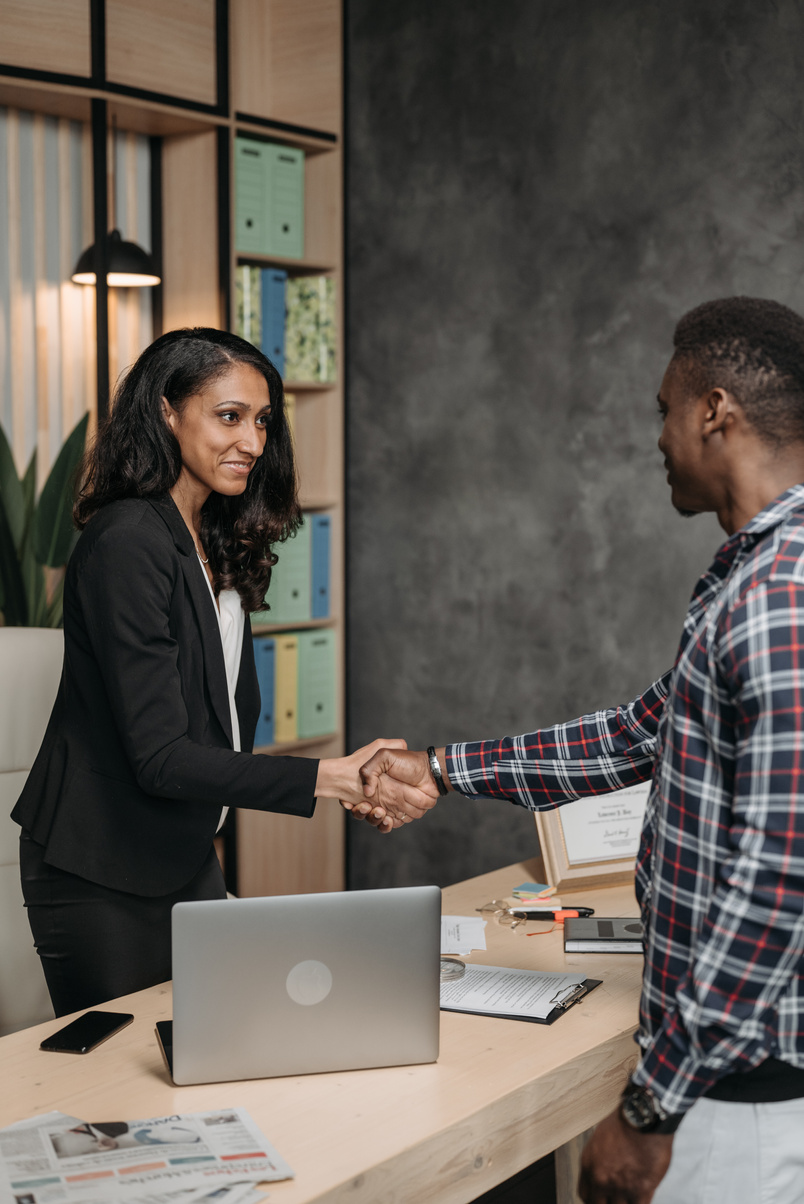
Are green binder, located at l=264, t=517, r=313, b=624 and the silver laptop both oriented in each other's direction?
yes

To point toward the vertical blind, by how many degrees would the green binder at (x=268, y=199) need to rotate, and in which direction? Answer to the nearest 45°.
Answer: approximately 90° to its right

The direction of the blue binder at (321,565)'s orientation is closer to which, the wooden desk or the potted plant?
the wooden desk

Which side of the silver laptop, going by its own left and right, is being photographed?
back

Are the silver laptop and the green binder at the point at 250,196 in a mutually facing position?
yes
